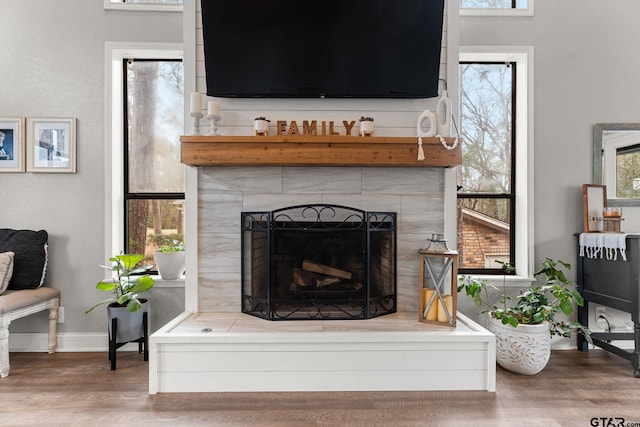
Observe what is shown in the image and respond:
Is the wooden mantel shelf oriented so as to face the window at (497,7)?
no

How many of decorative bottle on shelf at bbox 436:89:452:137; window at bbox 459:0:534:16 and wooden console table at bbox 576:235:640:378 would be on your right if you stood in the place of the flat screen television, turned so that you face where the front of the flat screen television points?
0

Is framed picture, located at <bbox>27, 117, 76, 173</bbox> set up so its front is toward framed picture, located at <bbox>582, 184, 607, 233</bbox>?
no

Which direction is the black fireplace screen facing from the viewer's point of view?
toward the camera

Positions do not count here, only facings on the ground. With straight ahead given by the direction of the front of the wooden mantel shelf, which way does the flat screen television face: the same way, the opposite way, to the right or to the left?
the same way

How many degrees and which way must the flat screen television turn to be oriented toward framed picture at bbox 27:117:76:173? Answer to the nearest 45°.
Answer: approximately 90° to its right

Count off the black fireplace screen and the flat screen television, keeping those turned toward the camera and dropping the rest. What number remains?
2

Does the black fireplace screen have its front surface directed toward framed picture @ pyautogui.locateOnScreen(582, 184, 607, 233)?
no

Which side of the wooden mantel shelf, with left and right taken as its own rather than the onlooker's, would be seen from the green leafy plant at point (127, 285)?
right

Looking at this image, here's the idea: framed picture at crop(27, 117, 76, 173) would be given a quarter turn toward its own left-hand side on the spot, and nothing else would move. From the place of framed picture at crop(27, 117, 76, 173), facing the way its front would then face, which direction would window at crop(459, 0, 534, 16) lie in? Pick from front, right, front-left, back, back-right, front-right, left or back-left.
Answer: front-right

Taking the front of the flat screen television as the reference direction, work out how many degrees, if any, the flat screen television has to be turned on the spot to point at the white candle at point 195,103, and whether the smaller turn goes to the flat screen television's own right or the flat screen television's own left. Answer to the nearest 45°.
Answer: approximately 90° to the flat screen television's own right

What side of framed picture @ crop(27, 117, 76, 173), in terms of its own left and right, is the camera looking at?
front

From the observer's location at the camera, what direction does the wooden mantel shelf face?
facing the viewer

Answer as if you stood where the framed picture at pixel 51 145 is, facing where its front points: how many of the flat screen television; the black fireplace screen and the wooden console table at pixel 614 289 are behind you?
0

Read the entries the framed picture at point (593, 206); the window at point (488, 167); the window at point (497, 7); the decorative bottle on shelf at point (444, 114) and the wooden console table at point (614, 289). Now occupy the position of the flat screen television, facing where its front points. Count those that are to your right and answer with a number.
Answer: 0

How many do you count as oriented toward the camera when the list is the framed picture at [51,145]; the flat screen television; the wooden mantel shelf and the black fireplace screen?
4
